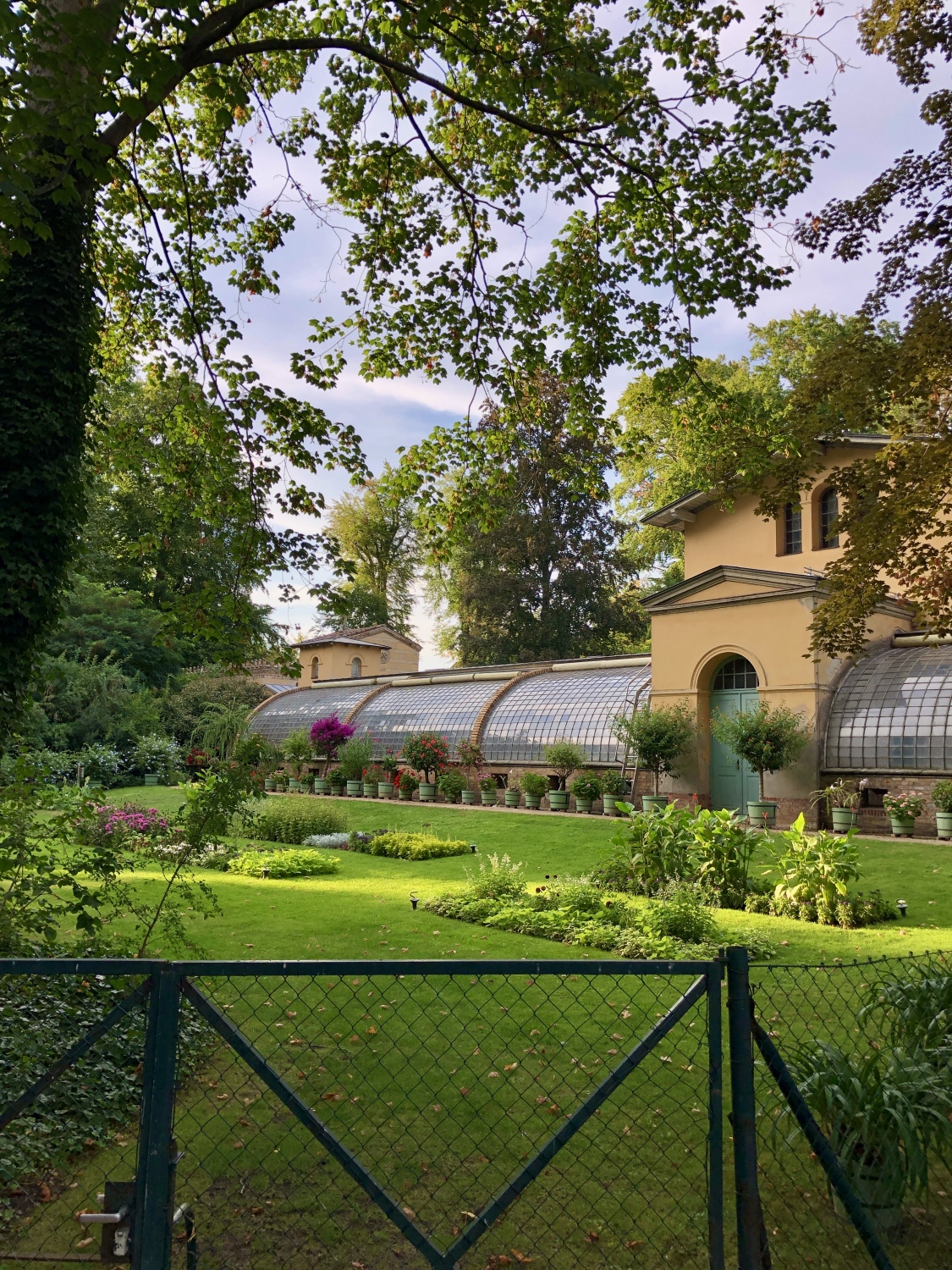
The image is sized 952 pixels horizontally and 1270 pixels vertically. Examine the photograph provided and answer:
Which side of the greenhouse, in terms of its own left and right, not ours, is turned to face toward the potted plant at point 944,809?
left

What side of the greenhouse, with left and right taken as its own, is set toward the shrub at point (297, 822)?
front

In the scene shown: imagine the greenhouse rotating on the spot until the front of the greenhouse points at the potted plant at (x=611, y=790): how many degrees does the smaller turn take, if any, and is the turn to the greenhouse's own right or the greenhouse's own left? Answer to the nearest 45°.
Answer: approximately 45° to the greenhouse's own left

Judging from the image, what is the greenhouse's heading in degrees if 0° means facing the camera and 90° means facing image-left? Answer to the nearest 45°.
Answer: approximately 45°

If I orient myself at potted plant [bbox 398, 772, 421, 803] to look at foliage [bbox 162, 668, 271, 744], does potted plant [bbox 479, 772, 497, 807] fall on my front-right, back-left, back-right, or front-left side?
back-right

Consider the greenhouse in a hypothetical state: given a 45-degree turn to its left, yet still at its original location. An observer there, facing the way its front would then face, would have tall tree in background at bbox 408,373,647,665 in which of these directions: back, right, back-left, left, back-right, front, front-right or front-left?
back

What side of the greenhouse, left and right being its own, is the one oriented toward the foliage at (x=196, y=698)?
right

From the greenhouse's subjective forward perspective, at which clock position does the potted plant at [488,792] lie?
The potted plant is roughly at 1 o'clock from the greenhouse.

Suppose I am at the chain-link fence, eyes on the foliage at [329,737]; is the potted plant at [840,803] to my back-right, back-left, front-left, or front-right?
front-right
